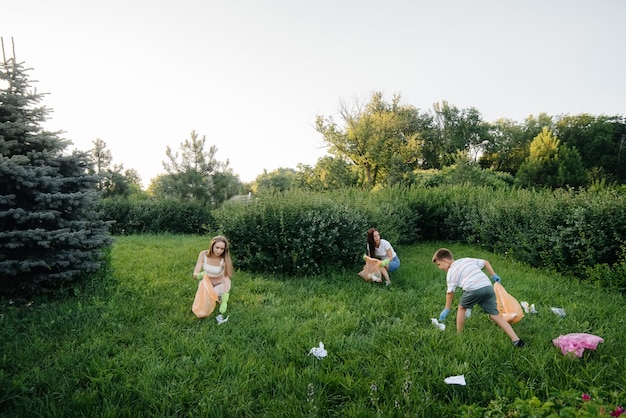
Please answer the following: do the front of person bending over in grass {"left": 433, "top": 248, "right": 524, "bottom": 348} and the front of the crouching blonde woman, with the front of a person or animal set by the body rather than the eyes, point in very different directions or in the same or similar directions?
very different directions

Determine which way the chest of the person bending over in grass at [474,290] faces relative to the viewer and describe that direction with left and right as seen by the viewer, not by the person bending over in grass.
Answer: facing away from the viewer and to the left of the viewer

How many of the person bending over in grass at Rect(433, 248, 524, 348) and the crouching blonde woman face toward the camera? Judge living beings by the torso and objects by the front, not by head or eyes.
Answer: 1

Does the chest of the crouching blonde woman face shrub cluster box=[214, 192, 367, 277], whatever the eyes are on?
no

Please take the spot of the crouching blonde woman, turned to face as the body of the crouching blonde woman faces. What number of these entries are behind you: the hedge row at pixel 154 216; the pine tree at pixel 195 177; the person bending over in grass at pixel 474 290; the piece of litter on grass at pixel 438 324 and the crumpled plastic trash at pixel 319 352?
2

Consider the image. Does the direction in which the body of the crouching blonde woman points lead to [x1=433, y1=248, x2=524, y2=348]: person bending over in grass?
no

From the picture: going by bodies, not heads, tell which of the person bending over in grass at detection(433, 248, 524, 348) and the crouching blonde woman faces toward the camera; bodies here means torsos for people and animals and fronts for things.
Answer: the crouching blonde woman

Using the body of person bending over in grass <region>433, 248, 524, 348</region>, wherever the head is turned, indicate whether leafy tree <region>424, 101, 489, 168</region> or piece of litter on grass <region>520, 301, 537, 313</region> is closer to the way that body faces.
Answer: the leafy tree

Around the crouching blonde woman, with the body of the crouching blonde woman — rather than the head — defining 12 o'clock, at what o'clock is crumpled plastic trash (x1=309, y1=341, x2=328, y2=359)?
The crumpled plastic trash is roughly at 11 o'clock from the crouching blonde woman.

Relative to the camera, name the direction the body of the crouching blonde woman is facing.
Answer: toward the camera

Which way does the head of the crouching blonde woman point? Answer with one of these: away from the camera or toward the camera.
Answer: toward the camera

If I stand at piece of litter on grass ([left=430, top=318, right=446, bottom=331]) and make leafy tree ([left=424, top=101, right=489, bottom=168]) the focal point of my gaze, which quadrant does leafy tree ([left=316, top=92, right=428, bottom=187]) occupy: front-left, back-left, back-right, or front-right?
front-left

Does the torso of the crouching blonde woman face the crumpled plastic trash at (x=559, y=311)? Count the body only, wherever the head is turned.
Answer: no

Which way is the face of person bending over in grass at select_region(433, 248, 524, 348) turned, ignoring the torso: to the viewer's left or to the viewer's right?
to the viewer's left

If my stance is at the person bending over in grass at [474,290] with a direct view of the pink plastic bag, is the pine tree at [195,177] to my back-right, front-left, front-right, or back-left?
back-left

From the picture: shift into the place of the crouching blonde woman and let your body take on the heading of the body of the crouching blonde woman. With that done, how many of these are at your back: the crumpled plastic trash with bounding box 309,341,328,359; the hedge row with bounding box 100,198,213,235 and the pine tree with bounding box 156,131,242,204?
2
